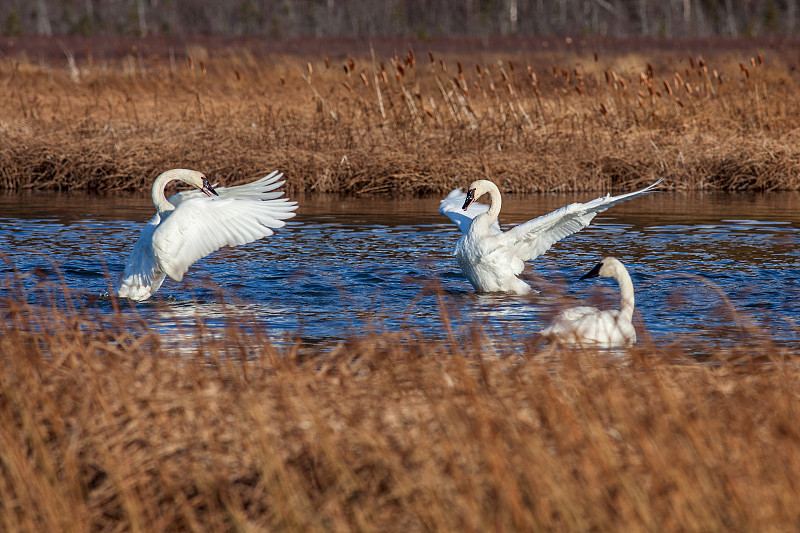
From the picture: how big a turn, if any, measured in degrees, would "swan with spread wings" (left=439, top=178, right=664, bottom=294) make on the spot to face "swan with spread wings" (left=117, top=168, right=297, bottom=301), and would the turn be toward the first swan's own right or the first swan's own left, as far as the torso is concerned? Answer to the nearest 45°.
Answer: approximately 45° to the first swan's own right

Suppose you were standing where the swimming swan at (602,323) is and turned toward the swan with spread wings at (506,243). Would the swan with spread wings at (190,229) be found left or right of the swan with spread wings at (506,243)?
left

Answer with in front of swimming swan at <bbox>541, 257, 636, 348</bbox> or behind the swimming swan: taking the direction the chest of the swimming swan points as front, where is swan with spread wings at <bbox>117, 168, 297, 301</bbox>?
behind

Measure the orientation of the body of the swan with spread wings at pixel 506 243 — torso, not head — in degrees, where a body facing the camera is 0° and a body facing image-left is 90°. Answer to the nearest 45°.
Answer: approximately 45°

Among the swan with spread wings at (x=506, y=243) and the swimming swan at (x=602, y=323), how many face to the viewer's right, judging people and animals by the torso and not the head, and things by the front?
1

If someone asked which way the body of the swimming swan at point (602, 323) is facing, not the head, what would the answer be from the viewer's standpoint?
to the viewer's right

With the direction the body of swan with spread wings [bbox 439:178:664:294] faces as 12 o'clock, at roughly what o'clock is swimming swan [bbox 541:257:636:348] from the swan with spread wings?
The swimming swan is roughly at 10 o'clock from the swan with spread wings.

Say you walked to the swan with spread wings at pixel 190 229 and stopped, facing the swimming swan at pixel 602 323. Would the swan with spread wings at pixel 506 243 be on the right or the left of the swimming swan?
left

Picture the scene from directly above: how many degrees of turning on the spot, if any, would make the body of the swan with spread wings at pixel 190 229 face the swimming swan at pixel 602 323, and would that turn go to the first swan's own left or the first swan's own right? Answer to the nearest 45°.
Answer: approximately 45° to the first swan's own right

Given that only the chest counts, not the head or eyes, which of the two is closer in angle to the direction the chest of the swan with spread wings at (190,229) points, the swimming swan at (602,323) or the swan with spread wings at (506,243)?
the swan with spread wings

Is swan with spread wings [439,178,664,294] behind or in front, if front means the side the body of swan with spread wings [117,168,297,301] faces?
in front

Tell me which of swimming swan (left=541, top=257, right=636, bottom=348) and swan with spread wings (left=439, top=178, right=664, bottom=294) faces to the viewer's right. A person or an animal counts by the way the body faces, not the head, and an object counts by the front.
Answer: the swimming swan

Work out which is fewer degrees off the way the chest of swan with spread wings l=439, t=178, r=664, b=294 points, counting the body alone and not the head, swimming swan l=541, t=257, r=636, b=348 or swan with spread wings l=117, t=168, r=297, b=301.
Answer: the swan with spread wings
